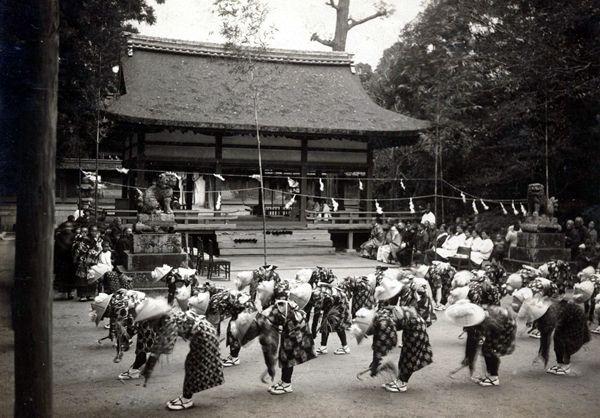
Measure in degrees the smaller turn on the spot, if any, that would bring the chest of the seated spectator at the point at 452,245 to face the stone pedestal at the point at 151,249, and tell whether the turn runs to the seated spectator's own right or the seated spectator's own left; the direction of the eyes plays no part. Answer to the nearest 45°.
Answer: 0° — they already face it

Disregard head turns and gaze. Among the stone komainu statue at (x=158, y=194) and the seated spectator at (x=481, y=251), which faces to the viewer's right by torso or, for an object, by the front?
the stone komainu statue

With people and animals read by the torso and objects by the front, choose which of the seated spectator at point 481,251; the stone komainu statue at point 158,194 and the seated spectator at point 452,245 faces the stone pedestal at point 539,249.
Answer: the stone komainu statue

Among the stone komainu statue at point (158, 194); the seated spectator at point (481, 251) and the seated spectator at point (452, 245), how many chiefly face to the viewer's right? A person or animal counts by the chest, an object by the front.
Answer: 1

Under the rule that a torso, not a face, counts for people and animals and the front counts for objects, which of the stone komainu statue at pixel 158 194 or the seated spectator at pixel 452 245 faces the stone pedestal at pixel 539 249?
the stone komainu statue

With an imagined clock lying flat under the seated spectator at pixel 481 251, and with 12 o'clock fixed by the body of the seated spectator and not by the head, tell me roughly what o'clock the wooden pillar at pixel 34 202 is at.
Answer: The wooden pillar is roughly at 11 o'clock from the seated spectator.

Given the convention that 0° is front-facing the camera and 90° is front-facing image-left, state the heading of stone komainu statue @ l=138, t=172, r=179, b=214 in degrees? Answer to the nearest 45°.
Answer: approximately 270°

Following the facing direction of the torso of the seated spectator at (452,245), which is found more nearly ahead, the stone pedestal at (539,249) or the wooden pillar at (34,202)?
the wooden pillar

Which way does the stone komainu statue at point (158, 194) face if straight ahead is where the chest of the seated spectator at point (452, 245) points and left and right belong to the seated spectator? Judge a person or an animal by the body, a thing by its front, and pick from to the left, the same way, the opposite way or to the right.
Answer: the opposite way

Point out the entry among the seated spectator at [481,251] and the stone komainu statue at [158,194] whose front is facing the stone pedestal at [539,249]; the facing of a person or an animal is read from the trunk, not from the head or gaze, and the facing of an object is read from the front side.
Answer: the stone komainu statue

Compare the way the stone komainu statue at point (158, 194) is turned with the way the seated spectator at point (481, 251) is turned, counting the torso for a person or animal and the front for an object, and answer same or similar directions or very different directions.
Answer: very different directions

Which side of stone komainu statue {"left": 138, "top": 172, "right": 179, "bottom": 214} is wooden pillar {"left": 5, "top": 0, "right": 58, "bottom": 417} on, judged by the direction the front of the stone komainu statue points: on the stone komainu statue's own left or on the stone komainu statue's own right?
on the stone komainu statue's own right
